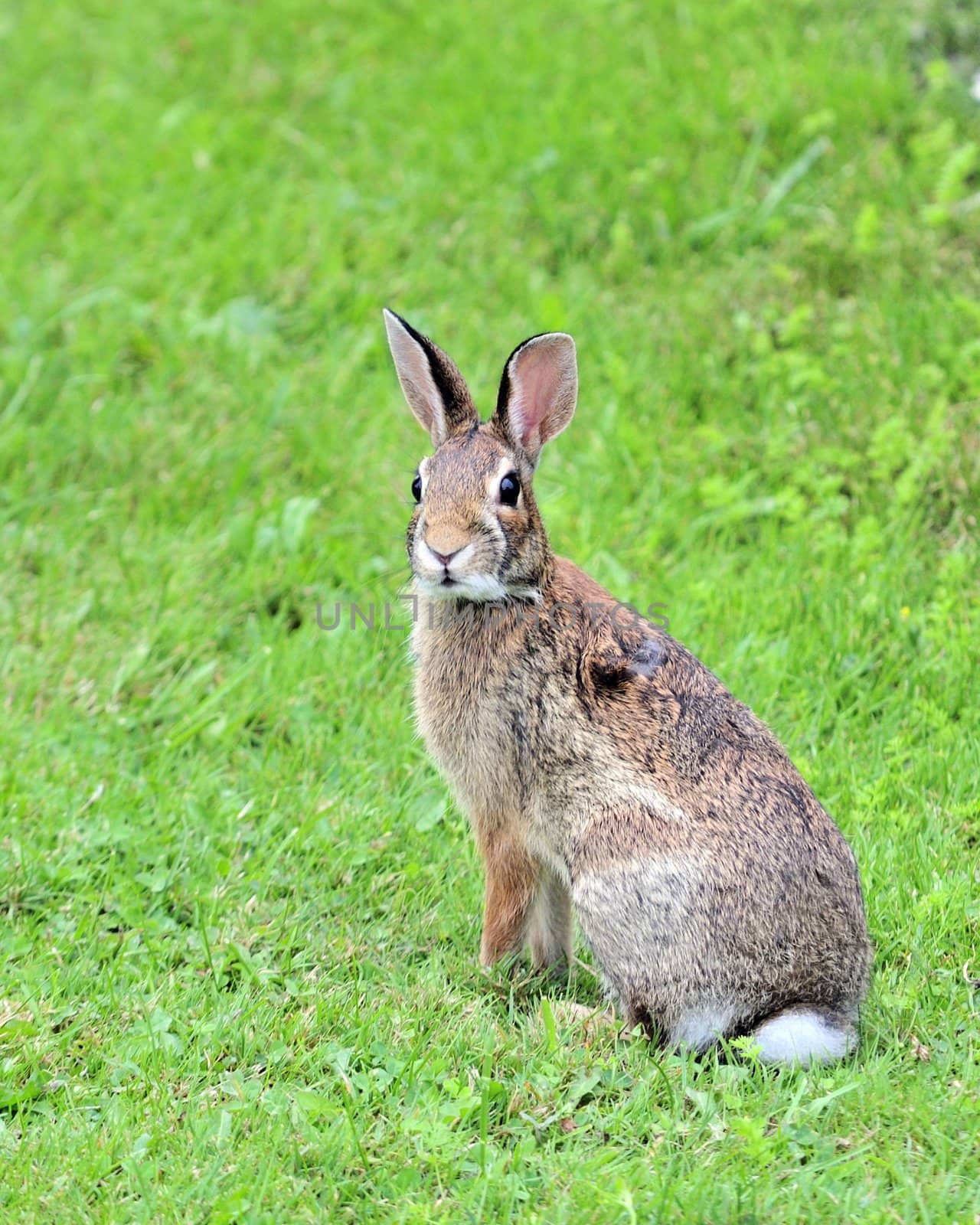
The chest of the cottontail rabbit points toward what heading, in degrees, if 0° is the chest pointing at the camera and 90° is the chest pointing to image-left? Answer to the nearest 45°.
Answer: approximately 90°
